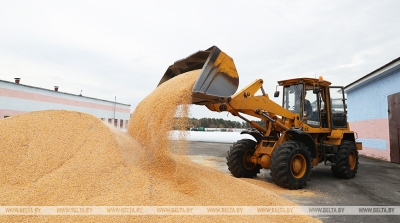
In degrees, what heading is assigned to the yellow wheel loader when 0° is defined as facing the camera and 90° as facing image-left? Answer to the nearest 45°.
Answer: approximately 45°

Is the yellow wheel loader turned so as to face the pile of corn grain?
yes
